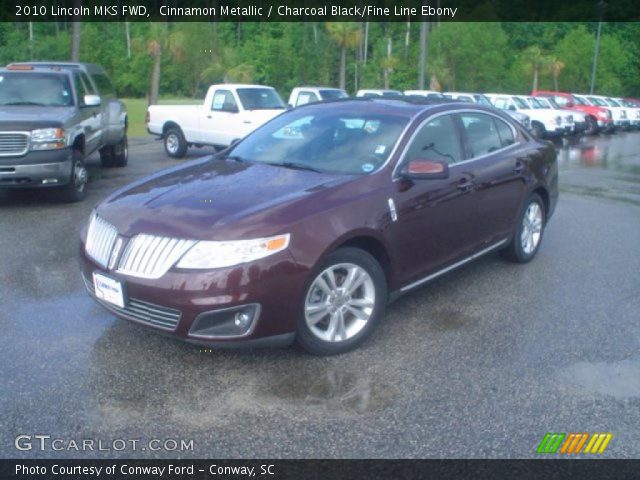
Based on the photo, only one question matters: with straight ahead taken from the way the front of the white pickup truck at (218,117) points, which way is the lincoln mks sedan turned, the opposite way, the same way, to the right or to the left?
to the right

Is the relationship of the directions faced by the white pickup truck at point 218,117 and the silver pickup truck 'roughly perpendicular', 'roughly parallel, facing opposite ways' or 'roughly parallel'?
roughly perpendicular

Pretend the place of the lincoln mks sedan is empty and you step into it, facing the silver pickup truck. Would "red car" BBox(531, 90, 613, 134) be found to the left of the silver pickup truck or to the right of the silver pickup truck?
right

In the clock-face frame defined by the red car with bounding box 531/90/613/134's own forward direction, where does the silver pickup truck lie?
The silver pickup truck is roughly at 2 o'clock from the red car.

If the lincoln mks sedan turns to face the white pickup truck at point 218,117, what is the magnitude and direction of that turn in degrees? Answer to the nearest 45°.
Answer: approximately 135° to its right

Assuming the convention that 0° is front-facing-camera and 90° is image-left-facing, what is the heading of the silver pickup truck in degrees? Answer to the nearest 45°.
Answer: approximately 45°

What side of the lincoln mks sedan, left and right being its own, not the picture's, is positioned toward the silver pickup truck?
right

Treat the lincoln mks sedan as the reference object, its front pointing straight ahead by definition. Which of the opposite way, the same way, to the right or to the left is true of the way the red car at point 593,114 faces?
to the left

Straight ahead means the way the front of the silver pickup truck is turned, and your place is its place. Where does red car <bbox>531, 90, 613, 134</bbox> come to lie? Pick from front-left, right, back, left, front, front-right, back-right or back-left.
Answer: back

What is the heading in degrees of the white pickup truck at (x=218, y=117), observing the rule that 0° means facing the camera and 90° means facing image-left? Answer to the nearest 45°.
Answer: approximately 315°

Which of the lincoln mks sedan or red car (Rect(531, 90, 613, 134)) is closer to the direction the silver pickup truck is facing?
the lincoln mks sedan

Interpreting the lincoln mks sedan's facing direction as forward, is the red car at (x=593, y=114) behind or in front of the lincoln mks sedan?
behind
